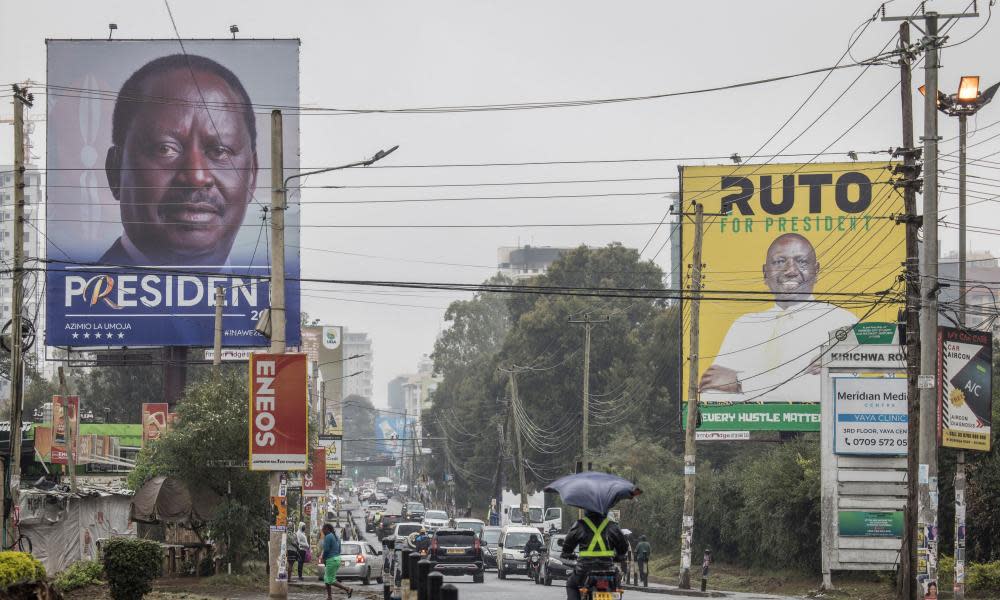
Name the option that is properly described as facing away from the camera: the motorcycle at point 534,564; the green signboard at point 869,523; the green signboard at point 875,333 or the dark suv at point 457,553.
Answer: the dark suv

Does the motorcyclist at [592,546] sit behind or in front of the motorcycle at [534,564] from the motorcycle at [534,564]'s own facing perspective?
in front

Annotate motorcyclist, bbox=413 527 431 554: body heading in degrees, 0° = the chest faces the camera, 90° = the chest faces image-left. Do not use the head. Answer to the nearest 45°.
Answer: approximately 180°

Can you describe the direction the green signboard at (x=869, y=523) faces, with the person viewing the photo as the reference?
facing the viewer

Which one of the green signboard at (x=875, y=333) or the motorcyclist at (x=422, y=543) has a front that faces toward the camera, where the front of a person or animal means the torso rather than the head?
the green signboard

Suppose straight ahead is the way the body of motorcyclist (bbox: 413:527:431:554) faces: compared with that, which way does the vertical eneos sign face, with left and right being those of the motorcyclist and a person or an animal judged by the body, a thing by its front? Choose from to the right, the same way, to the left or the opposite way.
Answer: the opposite way

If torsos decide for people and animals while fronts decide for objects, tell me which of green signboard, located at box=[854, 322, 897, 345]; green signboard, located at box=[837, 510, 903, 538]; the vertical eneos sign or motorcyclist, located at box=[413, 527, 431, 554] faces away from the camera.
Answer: the motorcyclist

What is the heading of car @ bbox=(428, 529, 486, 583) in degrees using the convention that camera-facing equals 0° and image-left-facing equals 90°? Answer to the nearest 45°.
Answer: approximately 180°

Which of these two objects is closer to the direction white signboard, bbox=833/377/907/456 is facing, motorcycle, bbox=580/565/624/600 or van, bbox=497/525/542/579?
the motorcycle

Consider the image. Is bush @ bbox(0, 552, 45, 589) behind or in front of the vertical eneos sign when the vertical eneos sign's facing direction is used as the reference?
in front

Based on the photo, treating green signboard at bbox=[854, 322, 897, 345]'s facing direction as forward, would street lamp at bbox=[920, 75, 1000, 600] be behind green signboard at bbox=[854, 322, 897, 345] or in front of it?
in front

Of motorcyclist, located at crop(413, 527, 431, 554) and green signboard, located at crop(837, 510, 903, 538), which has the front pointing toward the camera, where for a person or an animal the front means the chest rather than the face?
the green signboard

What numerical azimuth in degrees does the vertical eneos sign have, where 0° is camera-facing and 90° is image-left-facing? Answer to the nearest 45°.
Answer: approximately 0°
